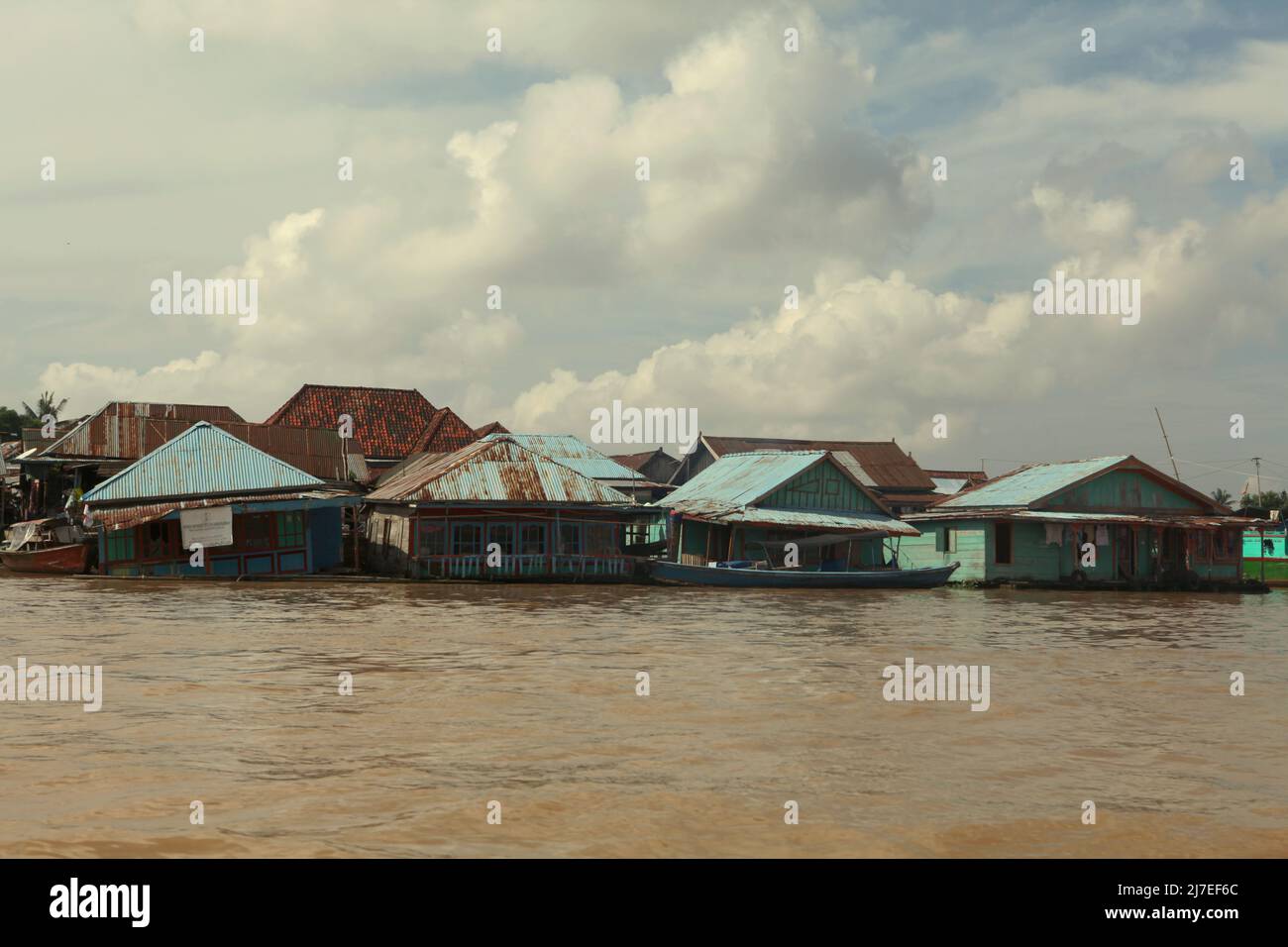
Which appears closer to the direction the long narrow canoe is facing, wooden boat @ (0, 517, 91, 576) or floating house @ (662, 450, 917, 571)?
the floating house

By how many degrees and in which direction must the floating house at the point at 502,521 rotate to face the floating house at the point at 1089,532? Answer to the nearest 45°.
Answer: approximately 90° to its left

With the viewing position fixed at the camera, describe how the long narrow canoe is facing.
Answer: facing to the right of the viewer

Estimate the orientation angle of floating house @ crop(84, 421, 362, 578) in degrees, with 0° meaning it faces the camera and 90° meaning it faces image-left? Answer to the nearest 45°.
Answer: approximately 0°

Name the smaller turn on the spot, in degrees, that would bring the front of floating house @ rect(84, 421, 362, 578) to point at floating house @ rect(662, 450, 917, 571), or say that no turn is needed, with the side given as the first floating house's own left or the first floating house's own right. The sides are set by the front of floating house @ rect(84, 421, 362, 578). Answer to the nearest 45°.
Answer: approximately 90° to the first floating house's own left

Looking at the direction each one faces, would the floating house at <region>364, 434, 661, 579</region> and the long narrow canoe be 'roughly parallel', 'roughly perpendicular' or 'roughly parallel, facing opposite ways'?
roughly perpendicular

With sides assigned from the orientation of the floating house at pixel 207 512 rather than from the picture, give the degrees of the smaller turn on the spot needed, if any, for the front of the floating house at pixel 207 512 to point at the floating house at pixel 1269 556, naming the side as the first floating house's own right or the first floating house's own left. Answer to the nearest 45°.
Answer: approximately 90° to the first floating house's own left

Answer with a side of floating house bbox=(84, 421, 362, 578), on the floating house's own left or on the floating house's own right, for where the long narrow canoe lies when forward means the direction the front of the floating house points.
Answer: on the floating house's own left
